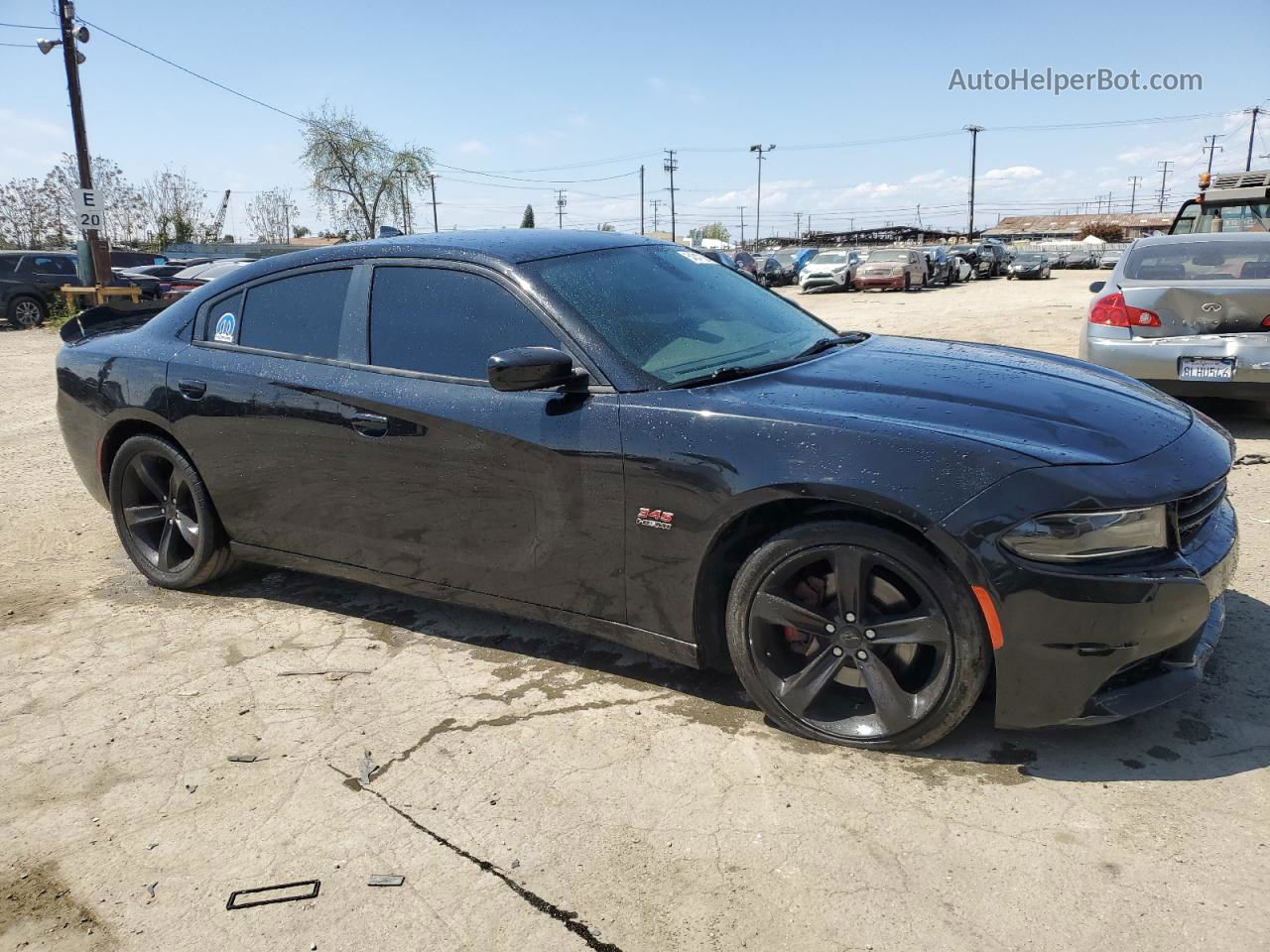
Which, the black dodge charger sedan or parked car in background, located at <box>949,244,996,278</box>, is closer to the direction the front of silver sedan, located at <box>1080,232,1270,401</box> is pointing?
the parked car in background

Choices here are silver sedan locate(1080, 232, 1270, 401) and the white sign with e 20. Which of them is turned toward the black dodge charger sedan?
the white sign with e 20

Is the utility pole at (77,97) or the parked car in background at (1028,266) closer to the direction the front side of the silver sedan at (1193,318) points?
the parked car in background

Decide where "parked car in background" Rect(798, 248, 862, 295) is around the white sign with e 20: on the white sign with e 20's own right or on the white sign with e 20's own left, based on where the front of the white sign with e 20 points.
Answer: on the white sign with e 20's own left

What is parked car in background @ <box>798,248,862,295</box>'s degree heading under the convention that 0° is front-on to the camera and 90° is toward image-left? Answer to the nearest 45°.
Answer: approximately 45°

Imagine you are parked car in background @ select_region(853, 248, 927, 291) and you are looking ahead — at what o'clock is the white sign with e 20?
The white sign with e 20 is roughly at 12 o'clock from the parked car in background.

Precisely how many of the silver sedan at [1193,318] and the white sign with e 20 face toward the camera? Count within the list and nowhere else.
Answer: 1

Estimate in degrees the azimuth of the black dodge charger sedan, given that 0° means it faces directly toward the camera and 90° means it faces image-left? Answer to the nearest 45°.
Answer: approximately 315°

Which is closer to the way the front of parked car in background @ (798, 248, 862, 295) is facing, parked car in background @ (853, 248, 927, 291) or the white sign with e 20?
the white sign with e 20

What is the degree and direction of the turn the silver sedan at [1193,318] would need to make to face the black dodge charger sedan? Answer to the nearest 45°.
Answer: approximately 180°

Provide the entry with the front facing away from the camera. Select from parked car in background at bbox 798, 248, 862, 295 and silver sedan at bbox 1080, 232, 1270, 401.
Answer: the silver sedan

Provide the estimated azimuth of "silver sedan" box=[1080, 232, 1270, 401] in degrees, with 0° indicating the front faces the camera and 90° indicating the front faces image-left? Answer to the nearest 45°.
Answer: approximately 180°
